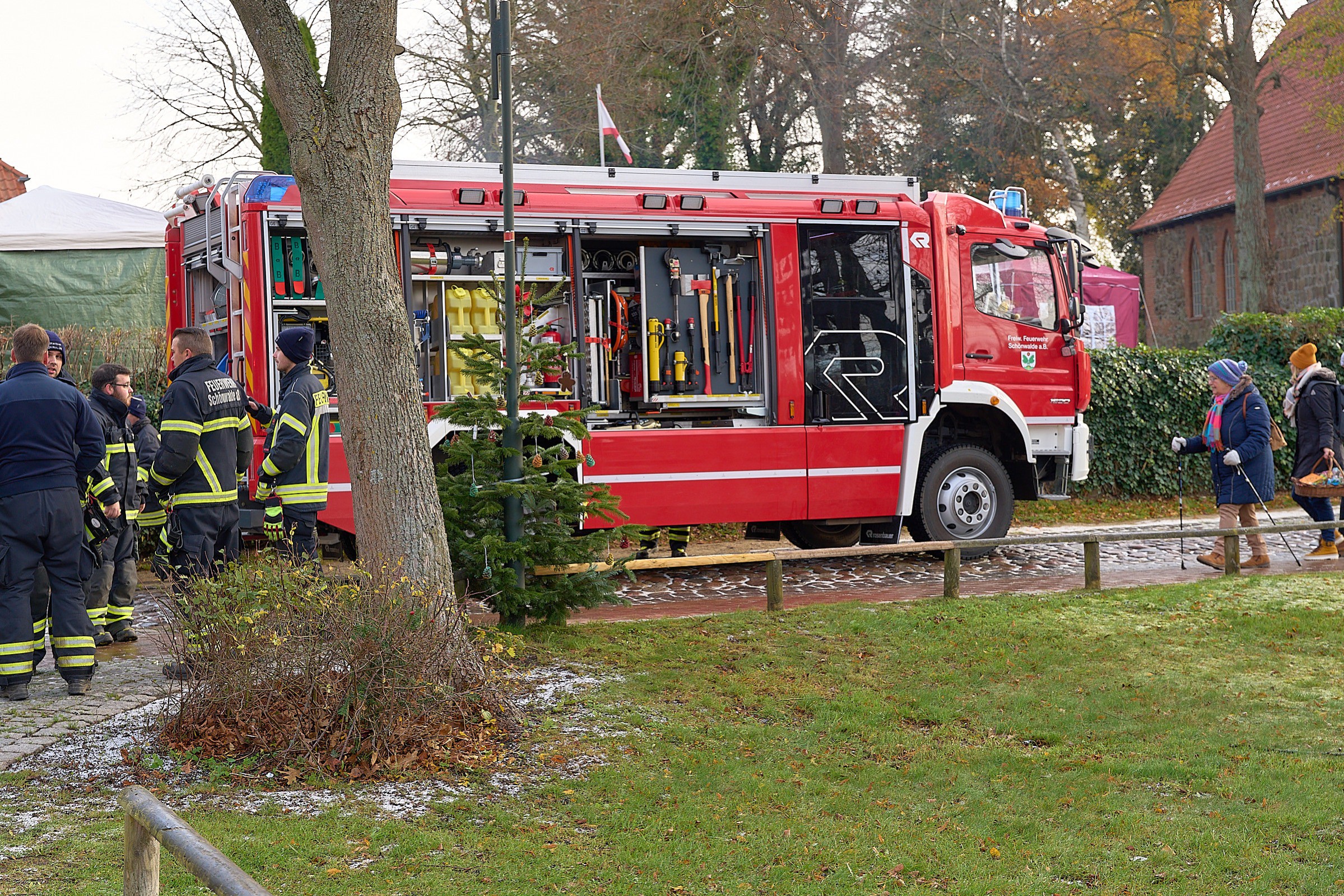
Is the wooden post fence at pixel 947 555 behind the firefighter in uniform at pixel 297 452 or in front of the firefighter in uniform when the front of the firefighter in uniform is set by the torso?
behind

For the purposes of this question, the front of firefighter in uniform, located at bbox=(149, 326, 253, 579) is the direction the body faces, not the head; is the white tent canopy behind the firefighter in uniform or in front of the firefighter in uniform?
in front

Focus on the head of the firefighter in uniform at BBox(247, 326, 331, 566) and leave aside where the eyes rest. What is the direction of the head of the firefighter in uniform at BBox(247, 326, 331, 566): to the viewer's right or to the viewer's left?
to the viewer's left

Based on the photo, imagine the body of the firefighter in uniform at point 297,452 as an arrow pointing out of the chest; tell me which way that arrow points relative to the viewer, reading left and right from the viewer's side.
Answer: facing to the left of the viewer

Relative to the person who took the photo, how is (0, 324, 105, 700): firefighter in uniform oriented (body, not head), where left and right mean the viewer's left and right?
facing away from the viewer

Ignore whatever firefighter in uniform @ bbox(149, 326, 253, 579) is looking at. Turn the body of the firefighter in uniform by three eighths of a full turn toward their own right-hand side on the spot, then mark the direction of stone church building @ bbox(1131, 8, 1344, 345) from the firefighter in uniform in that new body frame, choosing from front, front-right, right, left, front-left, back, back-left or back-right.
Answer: front-left

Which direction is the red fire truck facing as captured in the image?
to the viewer's right

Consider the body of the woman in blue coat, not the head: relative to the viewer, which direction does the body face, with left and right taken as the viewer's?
facing to the left of the viewer

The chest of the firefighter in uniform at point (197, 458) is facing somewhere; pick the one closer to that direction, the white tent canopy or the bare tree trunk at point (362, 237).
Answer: the white tent canopy

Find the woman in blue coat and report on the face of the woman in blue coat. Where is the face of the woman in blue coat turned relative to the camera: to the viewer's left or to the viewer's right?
to the viewer's left

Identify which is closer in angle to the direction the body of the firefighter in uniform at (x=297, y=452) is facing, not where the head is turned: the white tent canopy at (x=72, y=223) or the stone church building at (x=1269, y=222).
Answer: the white tent canopy

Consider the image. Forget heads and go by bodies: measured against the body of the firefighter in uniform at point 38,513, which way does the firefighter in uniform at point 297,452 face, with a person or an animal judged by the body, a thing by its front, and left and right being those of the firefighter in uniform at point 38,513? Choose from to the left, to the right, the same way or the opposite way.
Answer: to the left

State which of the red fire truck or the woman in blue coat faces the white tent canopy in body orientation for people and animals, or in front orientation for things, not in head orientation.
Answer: the woman in blue coat

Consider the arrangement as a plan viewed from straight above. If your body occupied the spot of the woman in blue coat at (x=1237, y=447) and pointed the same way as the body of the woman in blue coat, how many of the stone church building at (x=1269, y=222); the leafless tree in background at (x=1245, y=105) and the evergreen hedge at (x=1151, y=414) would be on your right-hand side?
3

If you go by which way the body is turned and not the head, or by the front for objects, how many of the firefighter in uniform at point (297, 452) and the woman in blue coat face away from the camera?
0

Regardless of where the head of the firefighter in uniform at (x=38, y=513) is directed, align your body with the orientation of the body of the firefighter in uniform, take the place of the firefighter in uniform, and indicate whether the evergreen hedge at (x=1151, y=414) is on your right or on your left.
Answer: on your right
